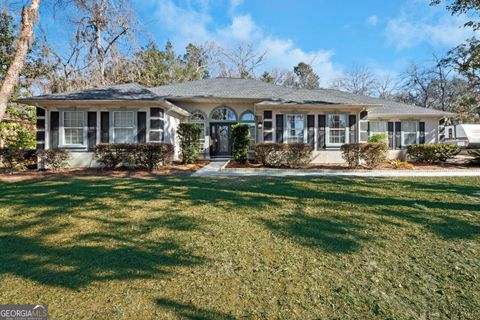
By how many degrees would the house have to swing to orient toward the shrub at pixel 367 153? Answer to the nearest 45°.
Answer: approximately 90° to its left

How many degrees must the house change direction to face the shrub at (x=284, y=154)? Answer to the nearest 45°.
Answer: approximately 45° to its left

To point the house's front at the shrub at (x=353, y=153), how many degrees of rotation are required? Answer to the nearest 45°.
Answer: approximately 90° to its left

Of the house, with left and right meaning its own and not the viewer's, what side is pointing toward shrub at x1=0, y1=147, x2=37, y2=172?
right

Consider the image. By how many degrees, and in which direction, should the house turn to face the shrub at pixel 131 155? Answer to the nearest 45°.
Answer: approximately 45° to its right

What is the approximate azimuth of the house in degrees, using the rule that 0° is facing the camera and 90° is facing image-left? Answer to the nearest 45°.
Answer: approximately 0°
